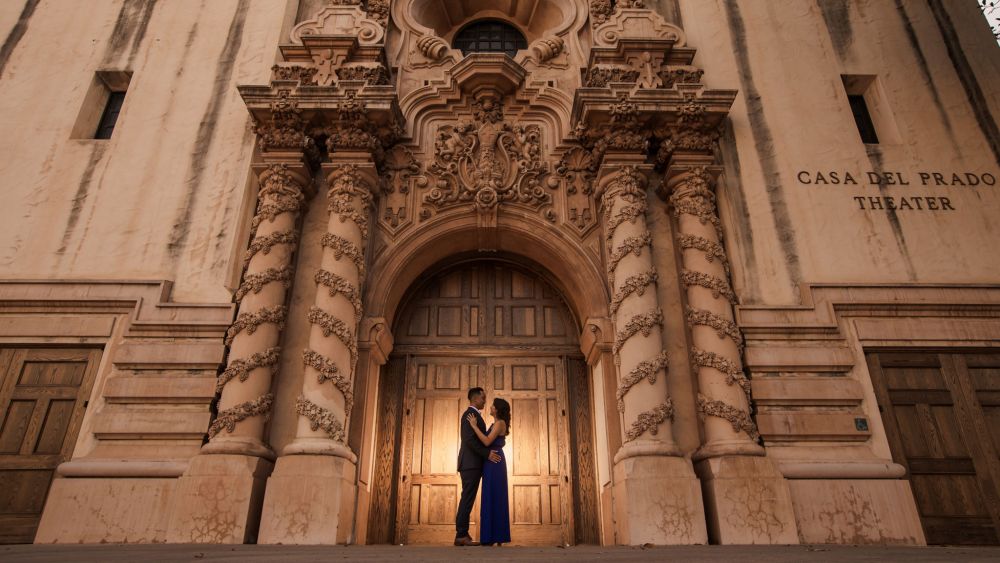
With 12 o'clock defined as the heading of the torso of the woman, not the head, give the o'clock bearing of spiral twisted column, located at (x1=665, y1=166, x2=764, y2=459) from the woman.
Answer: The spiral twisted column is roughly at 6 o'clock from the woman.

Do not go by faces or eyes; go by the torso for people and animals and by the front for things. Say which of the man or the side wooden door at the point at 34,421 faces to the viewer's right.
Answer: the man

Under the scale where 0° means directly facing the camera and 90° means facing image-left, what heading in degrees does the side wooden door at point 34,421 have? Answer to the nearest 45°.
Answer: approximately 0°

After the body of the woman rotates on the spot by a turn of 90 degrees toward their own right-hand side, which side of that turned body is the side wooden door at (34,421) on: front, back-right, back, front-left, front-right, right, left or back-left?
left

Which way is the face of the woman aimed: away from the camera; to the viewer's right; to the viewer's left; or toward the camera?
to the viewer's left

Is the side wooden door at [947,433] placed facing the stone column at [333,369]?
no

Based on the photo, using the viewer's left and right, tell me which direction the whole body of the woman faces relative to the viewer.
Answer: facing to the left of the viewer

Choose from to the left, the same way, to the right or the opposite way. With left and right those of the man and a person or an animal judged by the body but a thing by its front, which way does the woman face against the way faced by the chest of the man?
the opposite way

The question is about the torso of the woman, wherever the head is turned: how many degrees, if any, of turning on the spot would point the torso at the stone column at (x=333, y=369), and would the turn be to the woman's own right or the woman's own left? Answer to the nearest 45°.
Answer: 0° — they already face it

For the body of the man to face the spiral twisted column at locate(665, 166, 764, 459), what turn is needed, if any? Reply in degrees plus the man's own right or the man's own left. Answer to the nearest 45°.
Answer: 0° — they already face it

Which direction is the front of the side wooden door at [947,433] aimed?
toward the camera

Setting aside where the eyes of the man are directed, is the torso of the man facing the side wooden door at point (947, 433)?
yes

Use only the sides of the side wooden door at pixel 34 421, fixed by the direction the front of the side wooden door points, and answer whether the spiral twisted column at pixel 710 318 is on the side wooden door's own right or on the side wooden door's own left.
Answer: on the side wooden door's own left

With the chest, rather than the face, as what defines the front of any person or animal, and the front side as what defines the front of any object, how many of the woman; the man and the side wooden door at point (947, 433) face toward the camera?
1

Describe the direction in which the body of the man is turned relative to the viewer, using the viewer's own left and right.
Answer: facing to the right of the viewer

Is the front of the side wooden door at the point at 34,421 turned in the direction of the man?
no

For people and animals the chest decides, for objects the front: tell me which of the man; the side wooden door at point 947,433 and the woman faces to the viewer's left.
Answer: the woman
